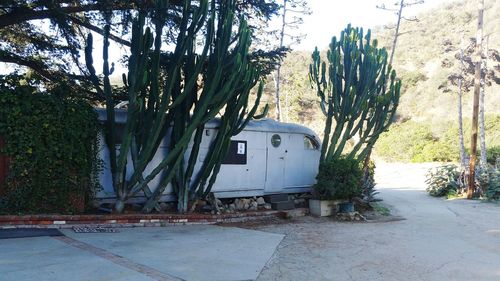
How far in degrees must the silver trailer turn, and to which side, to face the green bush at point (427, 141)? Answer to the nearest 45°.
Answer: approximately 45° to its left

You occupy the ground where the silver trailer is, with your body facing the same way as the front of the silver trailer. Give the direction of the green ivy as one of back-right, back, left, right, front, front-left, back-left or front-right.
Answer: back-right

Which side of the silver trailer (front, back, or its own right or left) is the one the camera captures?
right

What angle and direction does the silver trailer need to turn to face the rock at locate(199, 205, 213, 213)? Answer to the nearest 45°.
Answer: approximately 135° to its right

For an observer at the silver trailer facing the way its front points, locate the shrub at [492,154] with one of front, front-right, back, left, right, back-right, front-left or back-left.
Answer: front-left

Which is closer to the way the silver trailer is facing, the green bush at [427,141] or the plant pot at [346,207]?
the plant pot

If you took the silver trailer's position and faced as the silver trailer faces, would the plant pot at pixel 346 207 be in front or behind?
in front

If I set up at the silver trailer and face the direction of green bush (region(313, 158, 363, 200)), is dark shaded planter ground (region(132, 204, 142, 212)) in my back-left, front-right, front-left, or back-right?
back-right
